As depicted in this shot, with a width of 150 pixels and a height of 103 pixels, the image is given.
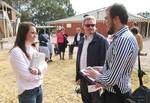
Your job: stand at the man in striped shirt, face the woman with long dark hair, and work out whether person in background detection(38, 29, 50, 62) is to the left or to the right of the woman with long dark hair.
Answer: right

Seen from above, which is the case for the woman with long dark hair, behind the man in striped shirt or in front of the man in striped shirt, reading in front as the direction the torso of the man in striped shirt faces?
in front

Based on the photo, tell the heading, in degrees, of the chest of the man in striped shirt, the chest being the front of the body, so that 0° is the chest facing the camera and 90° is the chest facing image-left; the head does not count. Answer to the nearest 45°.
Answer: approximately 90°

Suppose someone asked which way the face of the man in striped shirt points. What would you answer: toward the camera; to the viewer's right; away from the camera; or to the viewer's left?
to the viewer's left

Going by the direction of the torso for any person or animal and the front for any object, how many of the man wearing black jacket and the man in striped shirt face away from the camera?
0

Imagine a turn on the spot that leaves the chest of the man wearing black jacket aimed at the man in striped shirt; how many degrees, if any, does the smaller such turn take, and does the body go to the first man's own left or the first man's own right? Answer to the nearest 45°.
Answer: approximately 45° to the first man's own left

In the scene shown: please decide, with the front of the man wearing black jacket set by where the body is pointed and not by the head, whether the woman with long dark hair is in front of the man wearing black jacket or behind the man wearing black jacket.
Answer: in front
